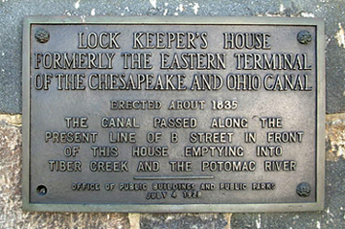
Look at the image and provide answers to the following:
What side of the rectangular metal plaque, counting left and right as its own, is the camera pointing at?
front

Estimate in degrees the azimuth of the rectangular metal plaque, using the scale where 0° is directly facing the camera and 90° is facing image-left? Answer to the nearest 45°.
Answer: approximately 0°
